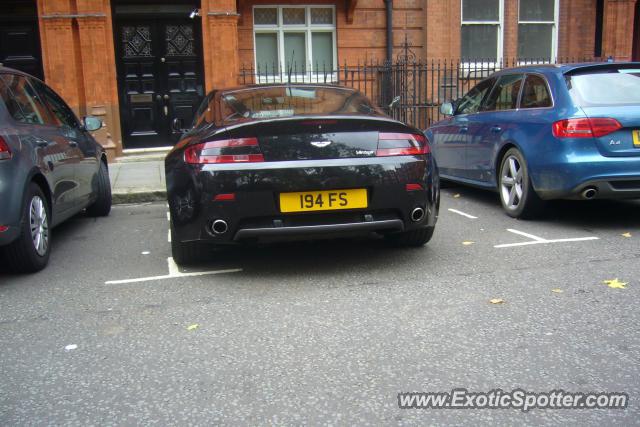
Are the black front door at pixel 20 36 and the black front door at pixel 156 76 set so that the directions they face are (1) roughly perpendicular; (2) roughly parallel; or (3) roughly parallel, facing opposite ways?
roughly parallel

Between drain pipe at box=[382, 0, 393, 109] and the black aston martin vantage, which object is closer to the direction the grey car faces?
the drain pipe

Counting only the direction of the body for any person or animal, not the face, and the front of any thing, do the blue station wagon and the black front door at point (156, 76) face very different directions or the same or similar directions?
very different directions

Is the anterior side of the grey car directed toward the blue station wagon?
no

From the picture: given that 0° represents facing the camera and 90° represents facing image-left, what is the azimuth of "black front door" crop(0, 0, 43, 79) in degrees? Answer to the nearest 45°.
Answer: approximately 0°

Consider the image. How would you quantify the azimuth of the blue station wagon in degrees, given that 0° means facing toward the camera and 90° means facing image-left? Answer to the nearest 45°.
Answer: approximately 135°

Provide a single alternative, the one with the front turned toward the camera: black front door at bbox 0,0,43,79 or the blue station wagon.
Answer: the black front door

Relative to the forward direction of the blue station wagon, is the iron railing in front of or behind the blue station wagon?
in front

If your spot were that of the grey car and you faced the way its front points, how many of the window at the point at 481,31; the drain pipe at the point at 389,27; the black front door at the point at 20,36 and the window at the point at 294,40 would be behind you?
0

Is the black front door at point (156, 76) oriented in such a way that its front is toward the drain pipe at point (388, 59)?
no

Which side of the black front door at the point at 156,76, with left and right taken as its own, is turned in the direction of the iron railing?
left

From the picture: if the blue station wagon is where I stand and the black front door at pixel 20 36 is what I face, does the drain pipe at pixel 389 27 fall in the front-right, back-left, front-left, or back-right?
front-right

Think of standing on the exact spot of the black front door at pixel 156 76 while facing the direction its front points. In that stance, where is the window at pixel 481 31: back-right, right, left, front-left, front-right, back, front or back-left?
left

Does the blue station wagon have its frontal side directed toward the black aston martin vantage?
no

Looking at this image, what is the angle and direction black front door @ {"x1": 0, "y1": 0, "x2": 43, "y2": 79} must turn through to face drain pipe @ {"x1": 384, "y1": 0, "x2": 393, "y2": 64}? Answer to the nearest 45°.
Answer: approximately 90° to its left

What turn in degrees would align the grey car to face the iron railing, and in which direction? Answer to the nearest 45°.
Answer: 0° — it already faces it

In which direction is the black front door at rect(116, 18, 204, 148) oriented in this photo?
toward the camera

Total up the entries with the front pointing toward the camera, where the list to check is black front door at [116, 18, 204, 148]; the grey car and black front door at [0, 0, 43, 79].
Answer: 2

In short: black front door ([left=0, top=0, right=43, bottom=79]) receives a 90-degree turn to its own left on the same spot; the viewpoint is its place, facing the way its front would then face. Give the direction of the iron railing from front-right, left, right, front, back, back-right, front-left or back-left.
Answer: front

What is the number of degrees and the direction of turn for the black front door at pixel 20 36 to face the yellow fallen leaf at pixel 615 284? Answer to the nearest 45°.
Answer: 0° — it already faces it

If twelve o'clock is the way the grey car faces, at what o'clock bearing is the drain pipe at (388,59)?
The drain pipe is roughly at 12 o'clock from the grey car.

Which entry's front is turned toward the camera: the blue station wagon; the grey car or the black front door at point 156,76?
the black front door
